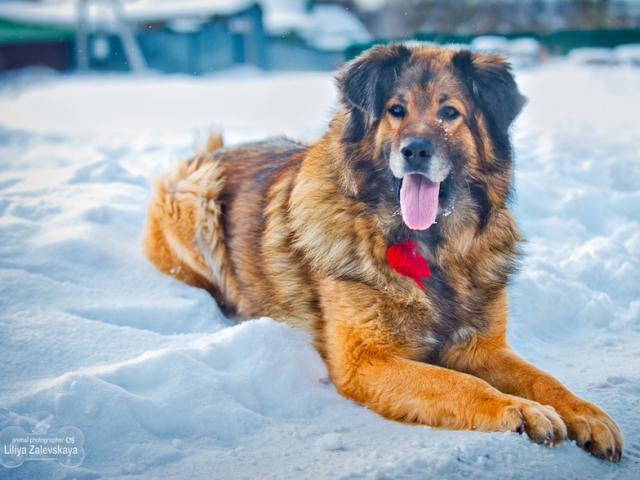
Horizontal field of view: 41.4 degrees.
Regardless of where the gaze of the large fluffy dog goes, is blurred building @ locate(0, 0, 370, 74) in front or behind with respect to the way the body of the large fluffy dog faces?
behind

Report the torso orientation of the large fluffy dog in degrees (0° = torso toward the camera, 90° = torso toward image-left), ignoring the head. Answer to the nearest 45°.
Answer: approximately 315°
